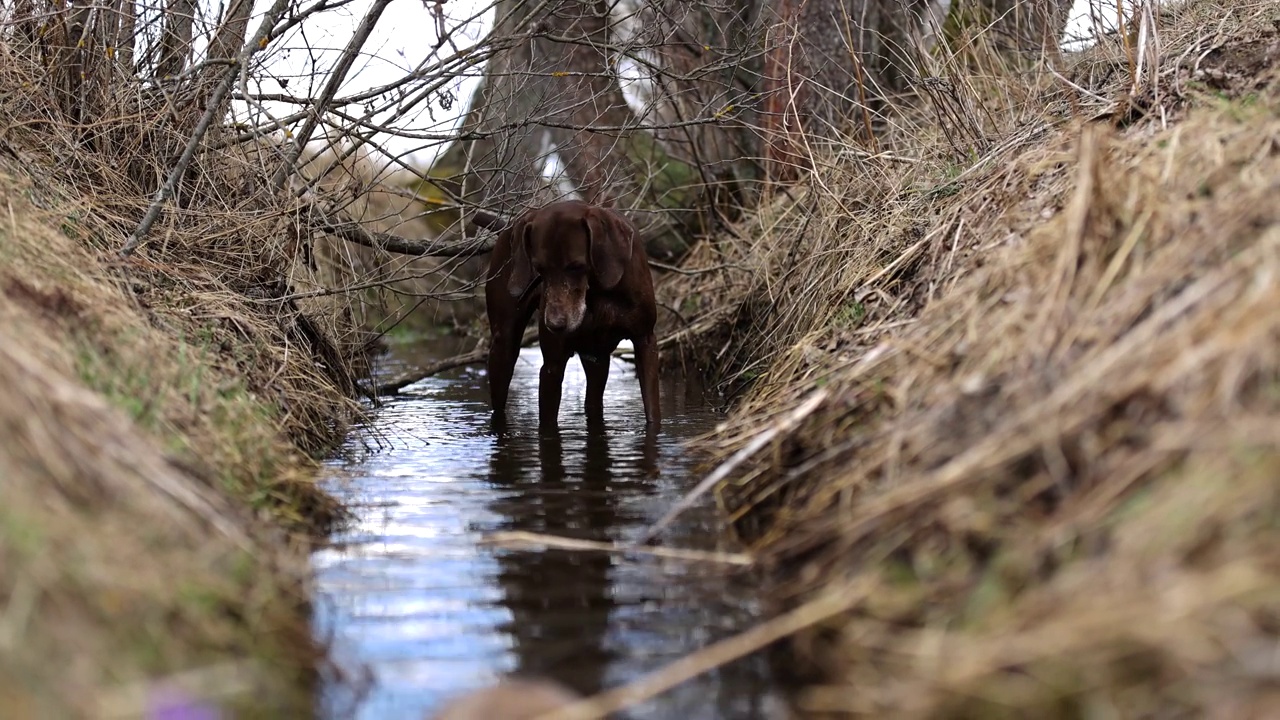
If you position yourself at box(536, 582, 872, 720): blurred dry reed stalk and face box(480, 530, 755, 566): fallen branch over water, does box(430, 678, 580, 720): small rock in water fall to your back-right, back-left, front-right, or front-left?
back-left

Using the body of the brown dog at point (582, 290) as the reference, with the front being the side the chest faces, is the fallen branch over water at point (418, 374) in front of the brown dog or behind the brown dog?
behind

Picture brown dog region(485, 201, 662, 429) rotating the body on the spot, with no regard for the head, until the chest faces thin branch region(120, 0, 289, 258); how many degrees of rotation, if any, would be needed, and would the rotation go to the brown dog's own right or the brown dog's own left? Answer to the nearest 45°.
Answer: approximately 45° to the brown dog's own right

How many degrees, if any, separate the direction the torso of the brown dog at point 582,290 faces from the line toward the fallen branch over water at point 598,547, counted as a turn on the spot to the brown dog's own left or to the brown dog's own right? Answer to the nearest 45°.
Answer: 0° — it already faces it

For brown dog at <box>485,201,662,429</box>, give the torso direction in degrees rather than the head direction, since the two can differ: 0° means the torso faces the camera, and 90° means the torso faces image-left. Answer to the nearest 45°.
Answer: approximately 0°

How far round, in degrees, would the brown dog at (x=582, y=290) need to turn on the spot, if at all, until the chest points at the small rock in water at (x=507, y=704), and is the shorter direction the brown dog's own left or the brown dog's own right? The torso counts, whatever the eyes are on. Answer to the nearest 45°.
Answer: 0° — it already faces it
